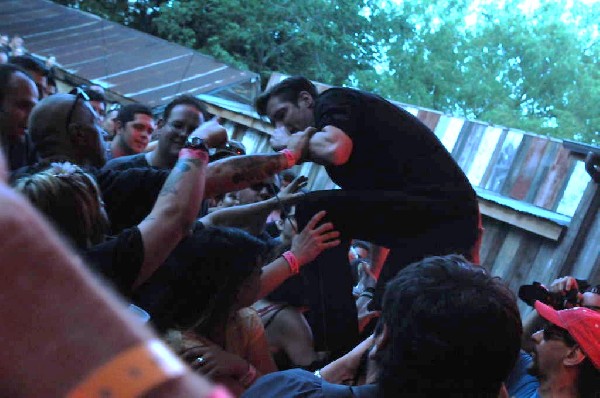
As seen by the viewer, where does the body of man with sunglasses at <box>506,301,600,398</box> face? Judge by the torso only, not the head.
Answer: to the viewer's left

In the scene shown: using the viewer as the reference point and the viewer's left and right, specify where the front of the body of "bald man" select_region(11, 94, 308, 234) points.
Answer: facing away from the viewer and to the right of the viewer

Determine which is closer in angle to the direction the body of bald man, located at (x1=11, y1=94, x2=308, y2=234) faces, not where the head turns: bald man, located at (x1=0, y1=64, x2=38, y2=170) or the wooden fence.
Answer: the wooden fence

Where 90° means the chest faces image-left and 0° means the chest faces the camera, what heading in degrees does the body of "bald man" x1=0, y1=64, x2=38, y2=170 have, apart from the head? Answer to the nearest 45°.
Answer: approximately 270°

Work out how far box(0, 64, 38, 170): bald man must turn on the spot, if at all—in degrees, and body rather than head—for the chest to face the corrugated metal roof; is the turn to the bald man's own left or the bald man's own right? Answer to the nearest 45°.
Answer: approximately 90° to the bald man's own left

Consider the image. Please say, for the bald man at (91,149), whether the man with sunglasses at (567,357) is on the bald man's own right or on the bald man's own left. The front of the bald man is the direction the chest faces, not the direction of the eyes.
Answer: on the bald man's own right
